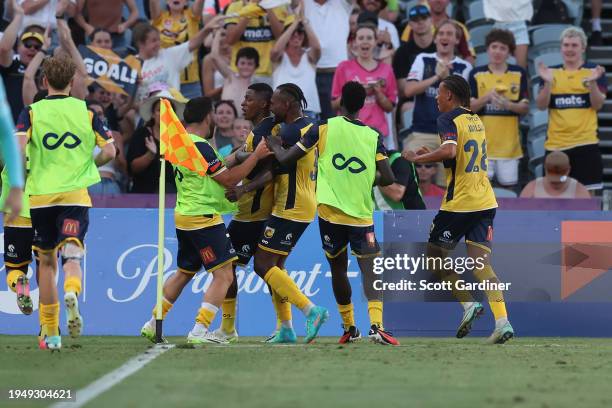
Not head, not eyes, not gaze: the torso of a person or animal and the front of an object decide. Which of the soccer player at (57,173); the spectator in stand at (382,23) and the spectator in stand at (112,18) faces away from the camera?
the soccer player

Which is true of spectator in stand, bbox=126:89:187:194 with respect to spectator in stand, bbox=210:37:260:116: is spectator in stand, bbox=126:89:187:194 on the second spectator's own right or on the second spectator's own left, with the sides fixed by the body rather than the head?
on the second spectator's own right

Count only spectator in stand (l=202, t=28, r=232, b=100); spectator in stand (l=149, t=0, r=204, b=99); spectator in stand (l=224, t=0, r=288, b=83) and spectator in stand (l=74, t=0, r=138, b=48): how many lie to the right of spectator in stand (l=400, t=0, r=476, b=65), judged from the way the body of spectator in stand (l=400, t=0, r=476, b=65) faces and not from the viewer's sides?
4

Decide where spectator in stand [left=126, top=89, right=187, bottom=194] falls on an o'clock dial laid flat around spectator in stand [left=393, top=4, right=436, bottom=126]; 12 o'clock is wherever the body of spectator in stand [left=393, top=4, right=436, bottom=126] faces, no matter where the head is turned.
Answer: spectator in stand [left=126, top=89, right=187, bottom=194] is roughly at 2 o'clock from spectator in stand [left=393, top=4, right=436, bottom=126].

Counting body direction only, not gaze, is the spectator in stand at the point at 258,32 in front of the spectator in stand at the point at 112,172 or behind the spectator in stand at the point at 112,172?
behind

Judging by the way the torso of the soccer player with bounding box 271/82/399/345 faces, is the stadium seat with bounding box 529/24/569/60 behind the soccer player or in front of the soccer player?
in front

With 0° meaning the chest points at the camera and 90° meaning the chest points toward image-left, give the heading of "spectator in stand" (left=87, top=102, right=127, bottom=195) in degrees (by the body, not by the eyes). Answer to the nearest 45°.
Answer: approximately 45°

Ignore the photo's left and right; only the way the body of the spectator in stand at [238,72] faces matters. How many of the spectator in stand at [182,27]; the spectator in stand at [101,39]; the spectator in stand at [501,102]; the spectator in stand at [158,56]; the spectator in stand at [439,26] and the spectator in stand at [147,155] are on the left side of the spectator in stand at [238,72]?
2

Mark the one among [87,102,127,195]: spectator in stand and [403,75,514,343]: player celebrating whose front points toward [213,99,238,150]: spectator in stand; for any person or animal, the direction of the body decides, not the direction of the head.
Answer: the player celebrating

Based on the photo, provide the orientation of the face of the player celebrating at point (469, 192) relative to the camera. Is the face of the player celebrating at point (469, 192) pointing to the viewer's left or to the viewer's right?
to the viewer's left

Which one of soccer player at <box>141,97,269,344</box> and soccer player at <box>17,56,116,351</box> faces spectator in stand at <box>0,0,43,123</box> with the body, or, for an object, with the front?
soccer player at <box>17,56,116,351</box>

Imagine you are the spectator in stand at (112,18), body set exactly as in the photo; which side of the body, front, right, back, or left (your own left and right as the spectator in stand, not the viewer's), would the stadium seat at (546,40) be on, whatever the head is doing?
left

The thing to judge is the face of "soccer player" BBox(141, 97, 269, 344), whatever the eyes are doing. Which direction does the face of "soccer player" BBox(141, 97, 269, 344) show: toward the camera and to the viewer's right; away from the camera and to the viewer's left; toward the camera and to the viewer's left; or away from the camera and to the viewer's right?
away from the camera and to the viewer's right
